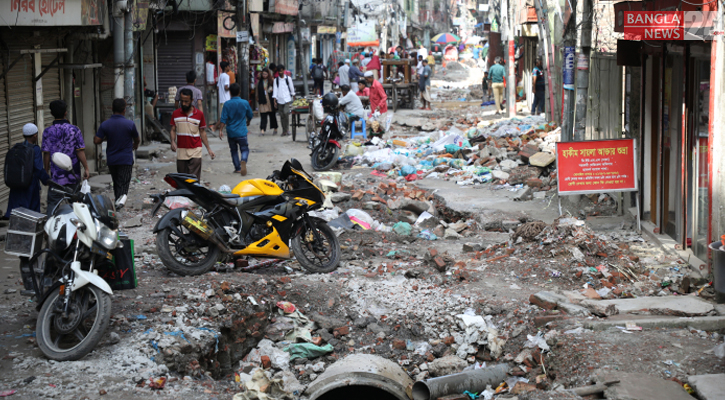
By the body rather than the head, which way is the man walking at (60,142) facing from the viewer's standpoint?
away from the camera

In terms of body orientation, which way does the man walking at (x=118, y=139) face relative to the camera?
away from the camera

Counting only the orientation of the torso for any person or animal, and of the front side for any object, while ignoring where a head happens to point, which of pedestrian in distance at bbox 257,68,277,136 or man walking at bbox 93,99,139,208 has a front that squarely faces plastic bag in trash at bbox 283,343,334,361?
the pedestrian in distance

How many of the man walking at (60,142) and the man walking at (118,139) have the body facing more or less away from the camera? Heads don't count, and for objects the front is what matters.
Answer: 2

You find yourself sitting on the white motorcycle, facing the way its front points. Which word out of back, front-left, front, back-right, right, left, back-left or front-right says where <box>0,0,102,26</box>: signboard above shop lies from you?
back-left

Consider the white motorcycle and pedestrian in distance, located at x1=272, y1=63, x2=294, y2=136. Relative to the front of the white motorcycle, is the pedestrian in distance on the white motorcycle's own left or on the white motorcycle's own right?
on the white motorcycle's own left

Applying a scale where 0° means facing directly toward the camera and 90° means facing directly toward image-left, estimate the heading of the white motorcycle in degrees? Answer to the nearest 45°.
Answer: approximately 315°
